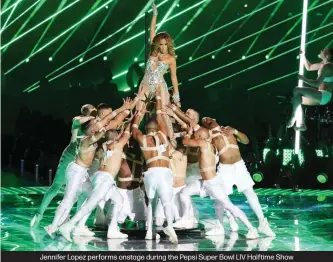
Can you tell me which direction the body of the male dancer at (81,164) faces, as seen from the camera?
to the viewer's right

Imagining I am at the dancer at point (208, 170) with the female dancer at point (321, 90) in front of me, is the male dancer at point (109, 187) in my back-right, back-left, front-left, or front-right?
back-left

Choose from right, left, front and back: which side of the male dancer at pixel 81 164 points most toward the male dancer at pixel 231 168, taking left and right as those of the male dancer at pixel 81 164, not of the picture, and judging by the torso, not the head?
front

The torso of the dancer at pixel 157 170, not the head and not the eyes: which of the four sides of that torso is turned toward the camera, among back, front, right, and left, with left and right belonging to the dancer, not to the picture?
back

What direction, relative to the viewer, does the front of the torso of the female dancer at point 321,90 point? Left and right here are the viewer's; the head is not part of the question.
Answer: facing to the left of the viewer

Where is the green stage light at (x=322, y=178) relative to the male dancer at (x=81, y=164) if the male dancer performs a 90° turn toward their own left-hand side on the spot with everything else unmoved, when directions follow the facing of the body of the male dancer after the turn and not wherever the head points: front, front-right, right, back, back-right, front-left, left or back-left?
front-right

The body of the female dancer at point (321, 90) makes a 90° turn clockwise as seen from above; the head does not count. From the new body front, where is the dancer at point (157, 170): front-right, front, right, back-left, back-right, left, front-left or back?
back-left

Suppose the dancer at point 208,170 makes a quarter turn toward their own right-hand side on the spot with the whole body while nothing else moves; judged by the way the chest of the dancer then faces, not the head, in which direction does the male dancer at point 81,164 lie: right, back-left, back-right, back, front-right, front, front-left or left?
left

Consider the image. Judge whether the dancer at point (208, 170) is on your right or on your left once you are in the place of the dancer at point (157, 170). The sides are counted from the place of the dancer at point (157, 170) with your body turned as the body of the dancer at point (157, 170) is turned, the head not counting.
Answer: on your right

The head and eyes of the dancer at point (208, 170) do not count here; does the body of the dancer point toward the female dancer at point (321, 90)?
no

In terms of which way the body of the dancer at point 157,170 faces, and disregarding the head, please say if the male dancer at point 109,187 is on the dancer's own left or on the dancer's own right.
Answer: on the dancer's own left

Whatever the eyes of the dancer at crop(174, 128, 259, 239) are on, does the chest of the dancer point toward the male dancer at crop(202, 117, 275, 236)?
no

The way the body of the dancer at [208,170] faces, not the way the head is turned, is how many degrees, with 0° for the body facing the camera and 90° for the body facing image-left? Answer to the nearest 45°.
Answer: approximately 90°
